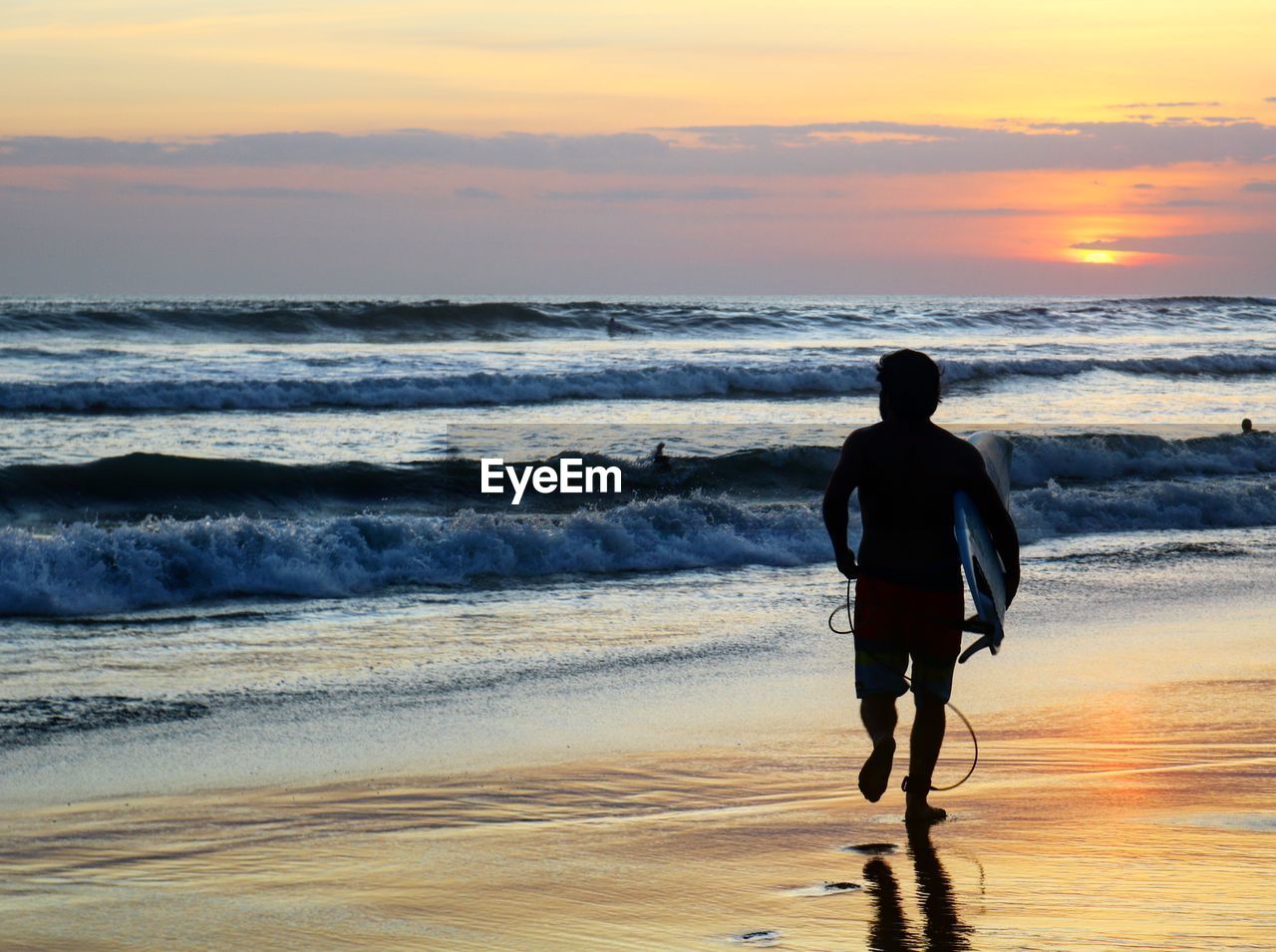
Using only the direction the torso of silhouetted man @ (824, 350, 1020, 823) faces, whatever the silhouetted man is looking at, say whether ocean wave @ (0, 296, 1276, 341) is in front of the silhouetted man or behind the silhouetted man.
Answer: in front

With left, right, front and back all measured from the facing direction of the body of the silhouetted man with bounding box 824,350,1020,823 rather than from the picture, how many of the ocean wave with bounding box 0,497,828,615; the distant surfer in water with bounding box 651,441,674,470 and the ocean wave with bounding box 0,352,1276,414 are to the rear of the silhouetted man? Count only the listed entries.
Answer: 0

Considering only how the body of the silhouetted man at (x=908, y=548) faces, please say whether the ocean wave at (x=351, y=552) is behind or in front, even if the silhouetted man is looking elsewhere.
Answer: in front

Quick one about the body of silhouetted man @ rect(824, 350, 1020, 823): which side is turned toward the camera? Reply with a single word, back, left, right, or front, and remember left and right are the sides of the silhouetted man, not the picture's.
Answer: back

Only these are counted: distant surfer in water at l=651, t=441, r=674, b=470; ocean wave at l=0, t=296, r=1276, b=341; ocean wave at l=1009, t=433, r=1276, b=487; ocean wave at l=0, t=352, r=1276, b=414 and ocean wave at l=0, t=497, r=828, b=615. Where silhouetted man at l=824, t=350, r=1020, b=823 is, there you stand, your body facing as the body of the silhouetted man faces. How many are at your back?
0

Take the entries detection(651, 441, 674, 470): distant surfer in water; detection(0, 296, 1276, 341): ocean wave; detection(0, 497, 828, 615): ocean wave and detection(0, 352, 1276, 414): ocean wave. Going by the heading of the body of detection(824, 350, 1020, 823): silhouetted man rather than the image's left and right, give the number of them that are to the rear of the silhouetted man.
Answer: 0

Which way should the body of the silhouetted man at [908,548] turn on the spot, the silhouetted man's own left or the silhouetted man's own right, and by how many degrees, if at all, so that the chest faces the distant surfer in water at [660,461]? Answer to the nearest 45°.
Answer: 0° — they already face them

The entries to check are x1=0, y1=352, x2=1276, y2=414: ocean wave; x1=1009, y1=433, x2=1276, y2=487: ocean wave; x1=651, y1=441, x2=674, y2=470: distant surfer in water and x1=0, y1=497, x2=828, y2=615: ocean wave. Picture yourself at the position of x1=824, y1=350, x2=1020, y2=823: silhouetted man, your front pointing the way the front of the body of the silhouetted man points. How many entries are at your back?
0

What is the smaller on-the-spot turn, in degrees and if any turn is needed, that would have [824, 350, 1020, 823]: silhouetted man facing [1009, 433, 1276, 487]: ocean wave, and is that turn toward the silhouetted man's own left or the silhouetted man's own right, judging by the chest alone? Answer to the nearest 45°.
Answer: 0° — they already face it

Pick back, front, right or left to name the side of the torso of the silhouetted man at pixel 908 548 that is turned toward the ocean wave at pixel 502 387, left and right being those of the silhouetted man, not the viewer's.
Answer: front
